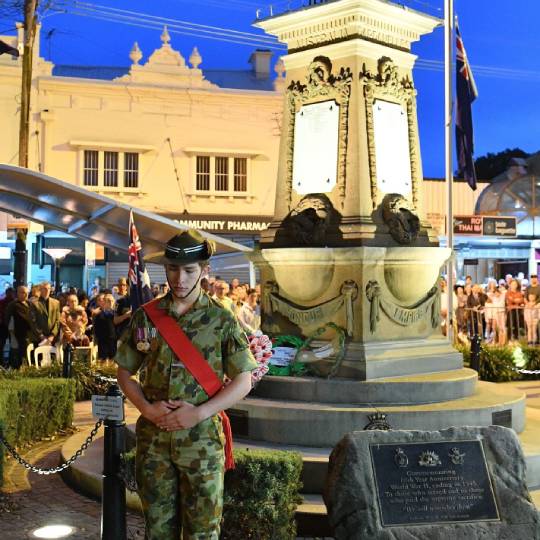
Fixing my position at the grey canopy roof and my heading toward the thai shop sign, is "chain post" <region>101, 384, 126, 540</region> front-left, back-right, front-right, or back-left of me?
back-right

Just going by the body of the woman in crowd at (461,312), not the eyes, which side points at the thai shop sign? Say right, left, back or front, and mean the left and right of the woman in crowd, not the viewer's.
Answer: back

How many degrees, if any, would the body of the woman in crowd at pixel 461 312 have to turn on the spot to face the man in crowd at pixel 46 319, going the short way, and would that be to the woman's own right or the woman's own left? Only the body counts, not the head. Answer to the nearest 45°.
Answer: approximately 45° to the woman's own right

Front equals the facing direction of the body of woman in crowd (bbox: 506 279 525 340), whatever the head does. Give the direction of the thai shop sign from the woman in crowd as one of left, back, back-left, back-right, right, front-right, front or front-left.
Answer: back

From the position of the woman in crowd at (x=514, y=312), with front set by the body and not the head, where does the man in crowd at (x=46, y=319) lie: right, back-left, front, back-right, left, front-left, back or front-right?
front-right

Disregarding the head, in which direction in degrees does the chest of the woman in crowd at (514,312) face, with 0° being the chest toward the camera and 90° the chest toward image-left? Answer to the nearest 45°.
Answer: approximately 0°

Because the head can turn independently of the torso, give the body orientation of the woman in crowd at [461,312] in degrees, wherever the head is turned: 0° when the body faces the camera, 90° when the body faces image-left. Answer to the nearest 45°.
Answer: approximately 0°
